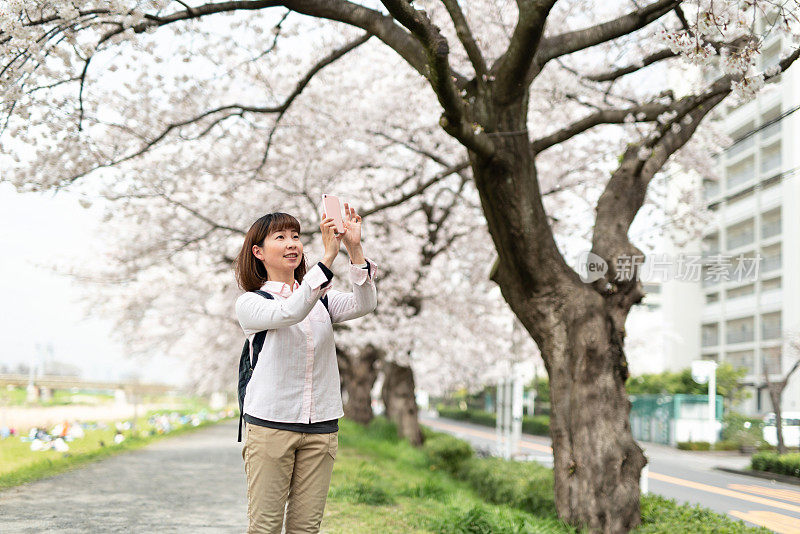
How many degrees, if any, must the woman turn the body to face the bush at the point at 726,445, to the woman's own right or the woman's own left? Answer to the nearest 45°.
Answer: approximately 90° to the woman's own left

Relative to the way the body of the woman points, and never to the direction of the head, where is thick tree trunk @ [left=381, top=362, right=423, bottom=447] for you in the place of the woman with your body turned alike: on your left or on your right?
on your left

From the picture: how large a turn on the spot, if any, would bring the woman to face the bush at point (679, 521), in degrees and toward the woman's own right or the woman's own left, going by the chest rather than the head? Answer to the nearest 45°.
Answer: approximately 90° to the woman's own left

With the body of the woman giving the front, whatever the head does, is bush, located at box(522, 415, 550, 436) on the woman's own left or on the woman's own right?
on the woman's own left

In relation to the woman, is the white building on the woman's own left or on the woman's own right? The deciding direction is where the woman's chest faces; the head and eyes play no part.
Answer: on the woman's own left

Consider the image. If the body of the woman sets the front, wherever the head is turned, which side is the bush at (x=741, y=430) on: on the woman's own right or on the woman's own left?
on the woman's own left

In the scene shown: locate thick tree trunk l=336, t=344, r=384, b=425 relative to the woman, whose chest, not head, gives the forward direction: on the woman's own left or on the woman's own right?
on the woman's own left

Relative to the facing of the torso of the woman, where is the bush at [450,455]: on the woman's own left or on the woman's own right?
on the woman's own left
